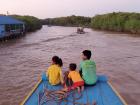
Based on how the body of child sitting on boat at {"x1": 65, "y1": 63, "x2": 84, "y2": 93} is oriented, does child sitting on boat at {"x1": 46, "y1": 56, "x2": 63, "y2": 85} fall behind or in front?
in front

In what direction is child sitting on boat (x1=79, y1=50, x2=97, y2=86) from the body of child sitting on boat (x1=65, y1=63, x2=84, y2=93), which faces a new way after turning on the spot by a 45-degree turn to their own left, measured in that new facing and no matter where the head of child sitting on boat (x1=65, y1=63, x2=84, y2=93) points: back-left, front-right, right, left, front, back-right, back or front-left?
back-right

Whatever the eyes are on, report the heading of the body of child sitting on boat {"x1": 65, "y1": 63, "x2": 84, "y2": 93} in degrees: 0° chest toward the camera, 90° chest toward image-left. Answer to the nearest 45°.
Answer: approximately 135°
